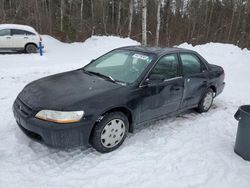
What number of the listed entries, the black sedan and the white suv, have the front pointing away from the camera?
0

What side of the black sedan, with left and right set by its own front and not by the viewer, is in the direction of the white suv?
right

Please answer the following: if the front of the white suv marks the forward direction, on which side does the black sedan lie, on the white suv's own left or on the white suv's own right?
on the white suv's own left

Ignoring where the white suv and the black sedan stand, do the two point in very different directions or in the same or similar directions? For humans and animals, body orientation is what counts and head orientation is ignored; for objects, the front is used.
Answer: same or similar directions

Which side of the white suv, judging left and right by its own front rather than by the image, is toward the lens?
left

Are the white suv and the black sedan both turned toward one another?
no
